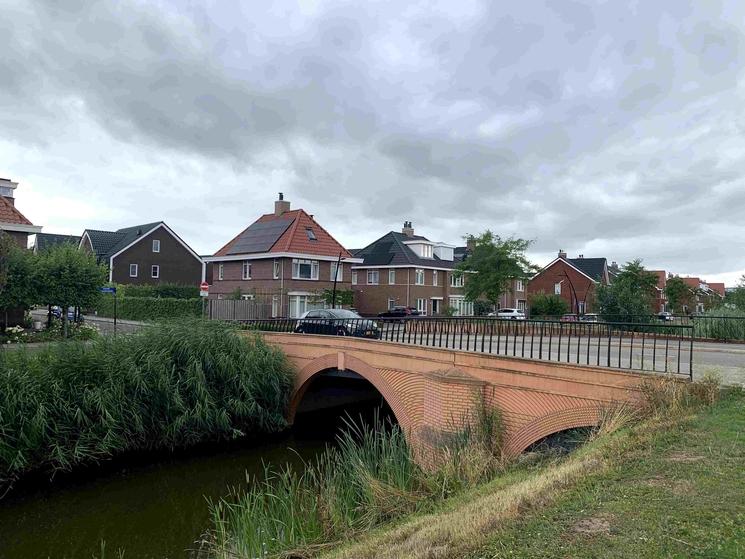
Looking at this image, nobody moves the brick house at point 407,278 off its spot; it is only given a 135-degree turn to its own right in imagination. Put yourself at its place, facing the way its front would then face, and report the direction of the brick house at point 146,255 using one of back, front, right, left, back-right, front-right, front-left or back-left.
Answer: front

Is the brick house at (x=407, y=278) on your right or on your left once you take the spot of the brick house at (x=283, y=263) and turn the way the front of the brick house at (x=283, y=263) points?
on your left

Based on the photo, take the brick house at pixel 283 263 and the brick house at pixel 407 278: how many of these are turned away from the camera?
0

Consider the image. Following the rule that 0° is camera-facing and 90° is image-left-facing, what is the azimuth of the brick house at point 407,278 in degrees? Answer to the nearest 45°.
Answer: approximately 315°

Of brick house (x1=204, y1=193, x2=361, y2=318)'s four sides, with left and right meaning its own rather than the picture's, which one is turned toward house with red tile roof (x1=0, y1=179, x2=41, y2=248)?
right

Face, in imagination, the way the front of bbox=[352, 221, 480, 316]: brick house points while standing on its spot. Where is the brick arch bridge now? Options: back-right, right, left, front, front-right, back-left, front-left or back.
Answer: front-right

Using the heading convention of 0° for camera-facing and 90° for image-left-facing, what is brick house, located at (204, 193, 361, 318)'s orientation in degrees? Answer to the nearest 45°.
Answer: approximately 315°

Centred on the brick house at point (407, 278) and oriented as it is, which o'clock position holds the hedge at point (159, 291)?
The hedge is roughly at 4 o'clock from the brick house.

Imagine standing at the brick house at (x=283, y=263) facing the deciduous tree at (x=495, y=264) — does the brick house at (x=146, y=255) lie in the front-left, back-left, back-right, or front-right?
back-left
